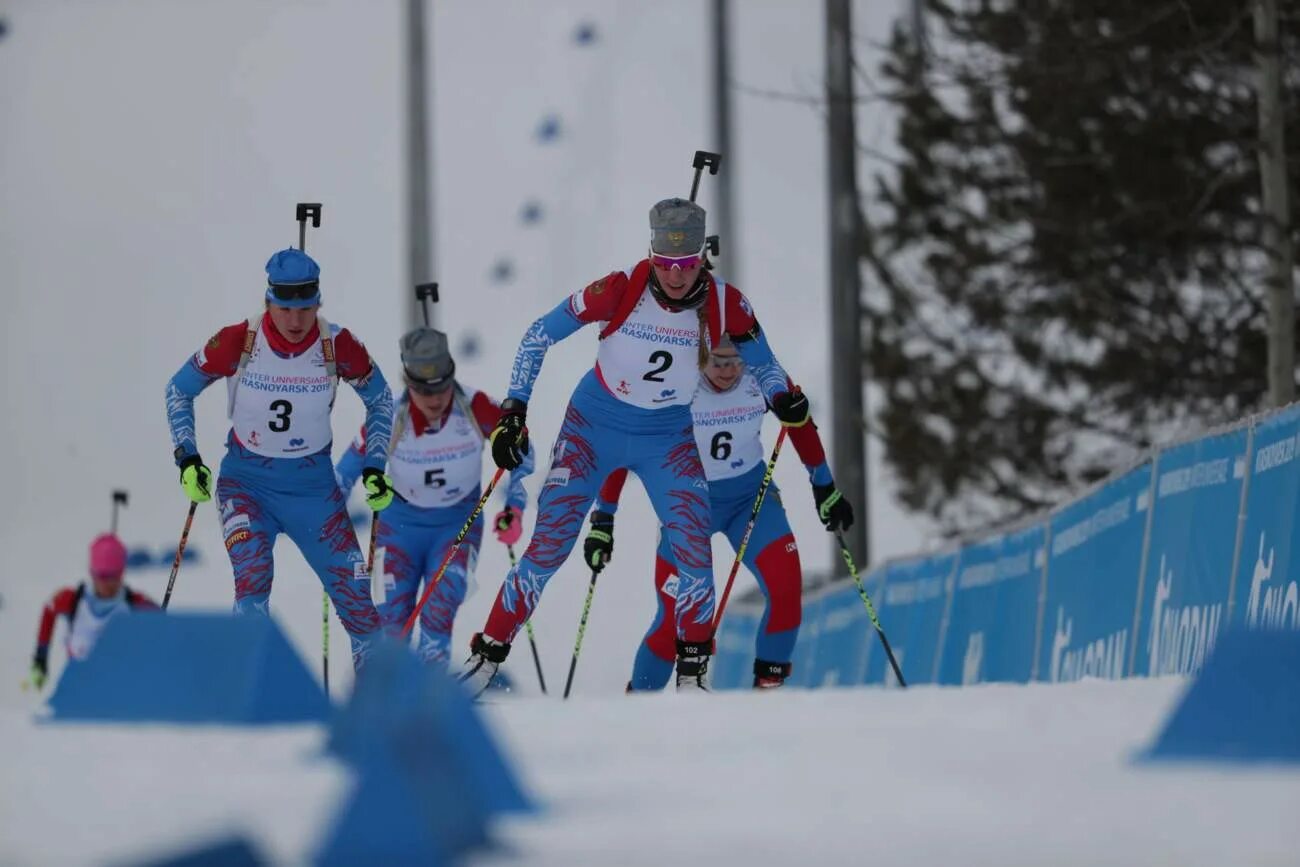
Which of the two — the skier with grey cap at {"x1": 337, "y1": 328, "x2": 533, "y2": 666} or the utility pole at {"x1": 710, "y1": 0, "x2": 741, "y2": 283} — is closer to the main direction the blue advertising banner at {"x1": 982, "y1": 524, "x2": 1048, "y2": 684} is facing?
the skier with grey cap

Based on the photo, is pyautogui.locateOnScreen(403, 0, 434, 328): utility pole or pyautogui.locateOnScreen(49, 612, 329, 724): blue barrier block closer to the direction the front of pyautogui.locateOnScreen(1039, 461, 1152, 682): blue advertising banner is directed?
the blue barrier block

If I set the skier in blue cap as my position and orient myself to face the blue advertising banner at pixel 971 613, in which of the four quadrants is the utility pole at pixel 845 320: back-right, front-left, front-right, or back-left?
front-left

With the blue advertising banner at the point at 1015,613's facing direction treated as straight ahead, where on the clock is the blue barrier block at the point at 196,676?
The blue barrier block is roughly at 11 o'clock from the blue advertising banner.

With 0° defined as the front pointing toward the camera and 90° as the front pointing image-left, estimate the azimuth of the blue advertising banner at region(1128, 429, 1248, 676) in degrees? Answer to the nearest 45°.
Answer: approximately 45°

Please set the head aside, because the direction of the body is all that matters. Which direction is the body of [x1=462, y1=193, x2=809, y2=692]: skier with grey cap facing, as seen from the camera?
toward the camera

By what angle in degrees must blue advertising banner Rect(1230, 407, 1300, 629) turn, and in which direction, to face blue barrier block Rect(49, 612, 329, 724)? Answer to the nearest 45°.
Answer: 0° — it already faces it

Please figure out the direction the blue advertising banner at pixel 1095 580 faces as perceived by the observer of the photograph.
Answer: facing the viewer and to the left of the viewer

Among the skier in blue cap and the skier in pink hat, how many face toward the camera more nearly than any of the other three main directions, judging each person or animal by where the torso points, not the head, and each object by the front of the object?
2

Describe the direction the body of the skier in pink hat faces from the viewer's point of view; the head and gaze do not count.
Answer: toward the camera

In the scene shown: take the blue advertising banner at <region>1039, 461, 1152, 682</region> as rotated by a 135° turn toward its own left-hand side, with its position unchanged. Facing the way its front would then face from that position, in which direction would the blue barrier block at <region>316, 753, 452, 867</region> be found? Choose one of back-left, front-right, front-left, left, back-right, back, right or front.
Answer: right

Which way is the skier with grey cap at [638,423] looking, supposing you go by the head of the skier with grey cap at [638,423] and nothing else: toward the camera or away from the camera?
toward the camera

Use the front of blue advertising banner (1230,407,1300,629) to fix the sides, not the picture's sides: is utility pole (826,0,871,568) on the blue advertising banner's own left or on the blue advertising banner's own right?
on the blue advertising banner's own right

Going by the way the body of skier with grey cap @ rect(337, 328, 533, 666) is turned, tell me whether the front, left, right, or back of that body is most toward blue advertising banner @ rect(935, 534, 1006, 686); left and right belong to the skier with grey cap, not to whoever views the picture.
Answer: left

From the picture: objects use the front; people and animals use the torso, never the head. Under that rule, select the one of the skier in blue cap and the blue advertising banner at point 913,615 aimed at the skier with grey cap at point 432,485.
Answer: the blue advertising banner

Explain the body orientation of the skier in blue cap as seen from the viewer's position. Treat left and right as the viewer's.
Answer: facing the viewer

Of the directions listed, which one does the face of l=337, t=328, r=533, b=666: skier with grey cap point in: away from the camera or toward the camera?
toward the camera

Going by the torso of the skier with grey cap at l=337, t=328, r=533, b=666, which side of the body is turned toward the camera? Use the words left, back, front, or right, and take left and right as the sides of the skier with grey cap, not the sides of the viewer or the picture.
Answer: front

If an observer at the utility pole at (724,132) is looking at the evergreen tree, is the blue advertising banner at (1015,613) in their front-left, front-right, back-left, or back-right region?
front-right
